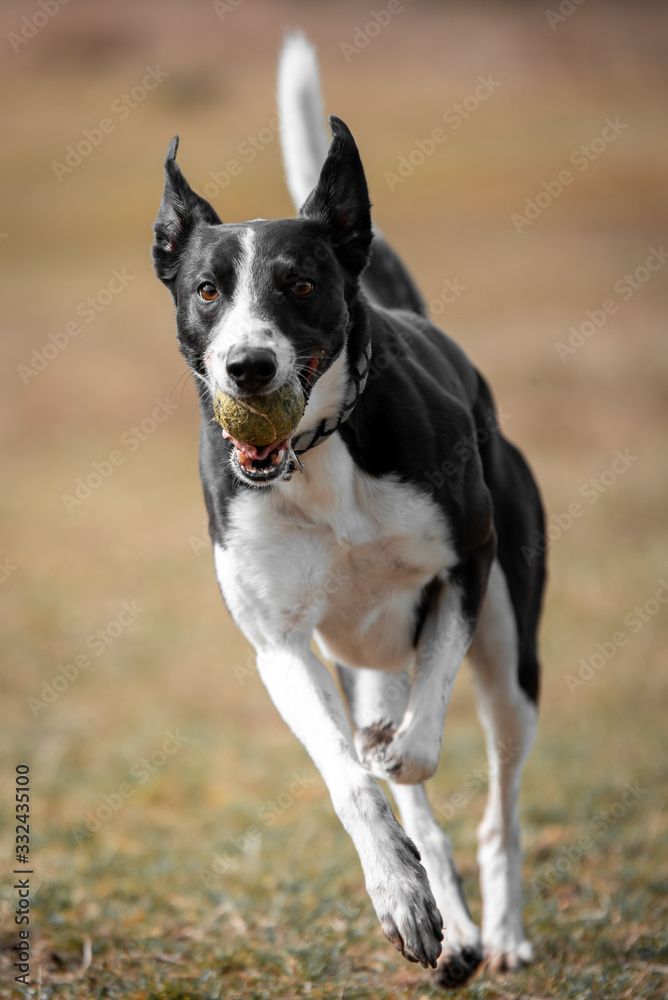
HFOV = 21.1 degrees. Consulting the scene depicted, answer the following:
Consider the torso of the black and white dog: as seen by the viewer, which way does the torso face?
toward the camera
